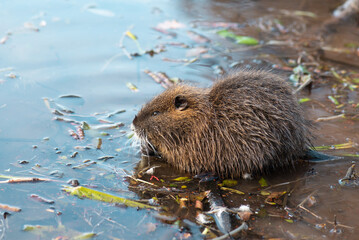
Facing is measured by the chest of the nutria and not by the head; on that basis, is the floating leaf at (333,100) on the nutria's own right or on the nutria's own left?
on the nutria's own right

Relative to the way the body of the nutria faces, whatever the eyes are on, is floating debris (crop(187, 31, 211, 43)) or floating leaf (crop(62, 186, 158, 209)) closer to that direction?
the floating leaf

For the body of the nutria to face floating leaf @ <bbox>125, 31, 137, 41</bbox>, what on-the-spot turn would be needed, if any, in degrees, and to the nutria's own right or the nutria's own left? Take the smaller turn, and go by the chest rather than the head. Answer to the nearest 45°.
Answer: approximately 45° to the nutria's own right

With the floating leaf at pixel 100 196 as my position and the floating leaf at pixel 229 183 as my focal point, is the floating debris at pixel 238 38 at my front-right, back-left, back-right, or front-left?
front-left

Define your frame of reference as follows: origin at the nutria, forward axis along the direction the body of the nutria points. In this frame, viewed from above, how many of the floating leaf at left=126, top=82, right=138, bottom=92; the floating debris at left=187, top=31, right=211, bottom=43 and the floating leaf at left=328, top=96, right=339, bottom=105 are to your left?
0

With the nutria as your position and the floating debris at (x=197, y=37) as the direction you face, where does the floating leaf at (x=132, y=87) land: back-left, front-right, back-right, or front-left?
front-left

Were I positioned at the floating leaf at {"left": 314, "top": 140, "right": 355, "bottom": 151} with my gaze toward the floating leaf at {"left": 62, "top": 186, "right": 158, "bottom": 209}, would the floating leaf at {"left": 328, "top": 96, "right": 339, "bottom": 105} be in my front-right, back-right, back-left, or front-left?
back-right

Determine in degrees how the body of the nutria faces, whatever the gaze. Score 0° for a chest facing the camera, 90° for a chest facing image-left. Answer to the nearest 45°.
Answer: approximately 90°

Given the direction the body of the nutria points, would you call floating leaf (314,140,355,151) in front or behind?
behind

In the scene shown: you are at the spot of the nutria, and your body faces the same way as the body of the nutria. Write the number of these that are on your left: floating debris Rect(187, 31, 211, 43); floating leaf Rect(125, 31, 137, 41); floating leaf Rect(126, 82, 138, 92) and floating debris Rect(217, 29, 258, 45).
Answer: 0

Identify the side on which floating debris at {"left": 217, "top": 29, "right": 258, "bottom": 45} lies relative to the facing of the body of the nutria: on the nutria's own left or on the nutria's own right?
on the nutria's own right

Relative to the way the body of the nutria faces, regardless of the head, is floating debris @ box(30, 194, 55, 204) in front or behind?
in front

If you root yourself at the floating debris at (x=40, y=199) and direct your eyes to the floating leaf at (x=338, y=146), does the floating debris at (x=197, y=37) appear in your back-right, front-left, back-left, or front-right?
front-left

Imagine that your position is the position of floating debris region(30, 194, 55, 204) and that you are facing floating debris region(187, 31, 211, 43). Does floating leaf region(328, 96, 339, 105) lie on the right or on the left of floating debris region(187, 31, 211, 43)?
right

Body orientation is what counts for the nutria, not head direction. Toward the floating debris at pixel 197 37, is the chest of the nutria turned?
no
